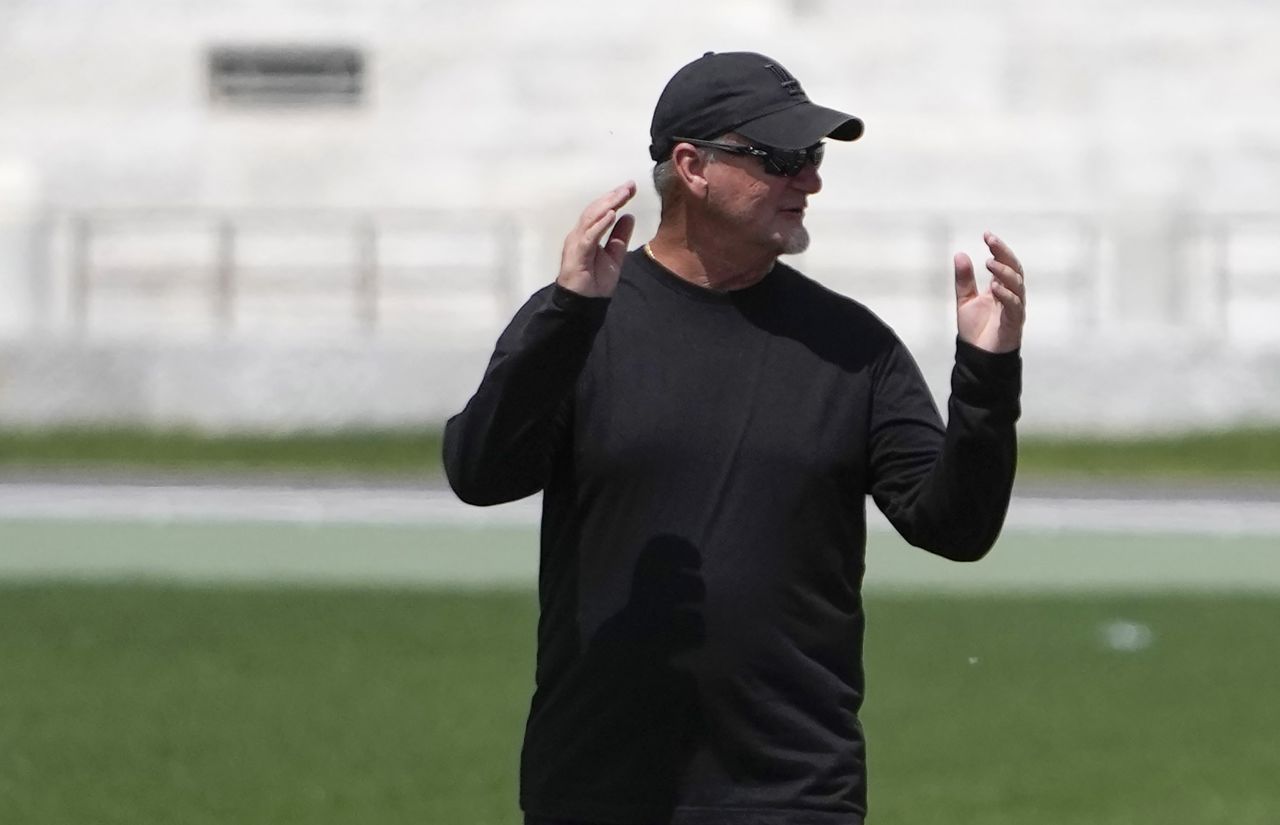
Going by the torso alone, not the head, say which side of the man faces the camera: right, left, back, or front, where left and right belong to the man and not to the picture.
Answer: front

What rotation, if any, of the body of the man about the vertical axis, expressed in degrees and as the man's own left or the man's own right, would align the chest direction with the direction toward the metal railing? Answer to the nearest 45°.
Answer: approximately 180°

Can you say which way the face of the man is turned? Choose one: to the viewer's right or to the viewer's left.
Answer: to the viewer's right
